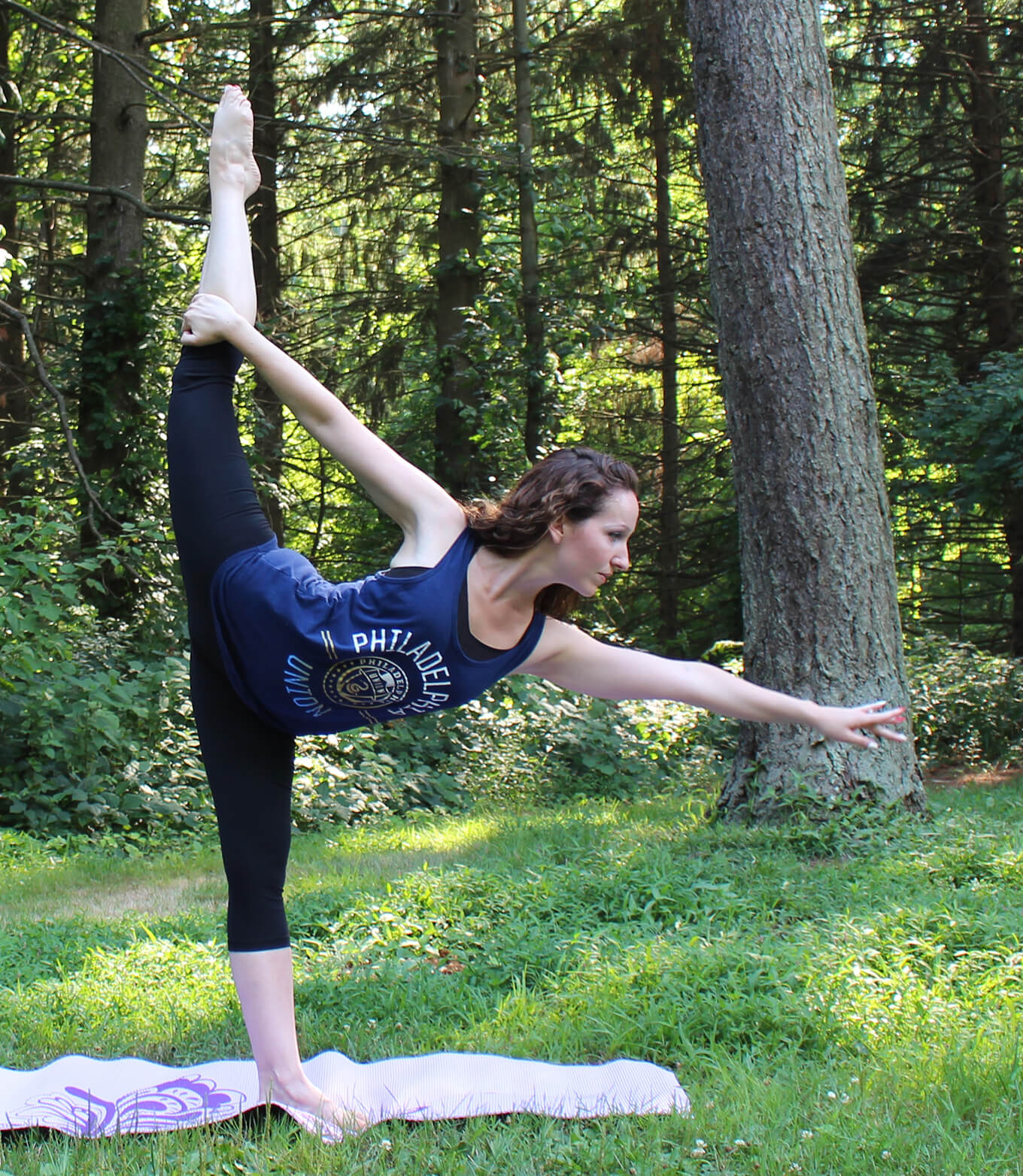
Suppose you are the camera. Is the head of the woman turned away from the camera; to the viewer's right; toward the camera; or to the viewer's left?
to the viewer's right

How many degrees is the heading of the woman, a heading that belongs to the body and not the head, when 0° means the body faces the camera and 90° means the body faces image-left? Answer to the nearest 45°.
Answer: approximately 315°

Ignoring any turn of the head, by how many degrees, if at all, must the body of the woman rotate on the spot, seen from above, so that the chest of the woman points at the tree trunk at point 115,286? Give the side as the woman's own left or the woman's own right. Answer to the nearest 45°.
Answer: approximately 135° to the woman's own left

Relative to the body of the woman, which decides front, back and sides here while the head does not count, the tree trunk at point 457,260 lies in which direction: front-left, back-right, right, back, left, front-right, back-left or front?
back-left

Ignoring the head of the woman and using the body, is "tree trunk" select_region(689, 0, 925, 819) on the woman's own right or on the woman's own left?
on the woman's own left

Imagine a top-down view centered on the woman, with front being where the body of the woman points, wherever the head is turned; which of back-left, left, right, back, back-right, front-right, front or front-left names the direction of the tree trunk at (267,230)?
back-left

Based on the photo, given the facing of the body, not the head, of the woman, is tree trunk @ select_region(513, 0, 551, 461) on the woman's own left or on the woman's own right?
on the woman's own left
